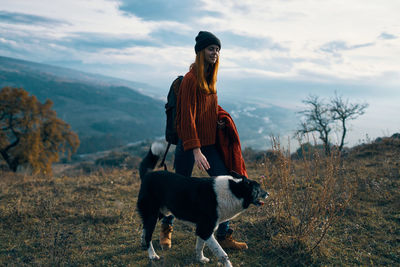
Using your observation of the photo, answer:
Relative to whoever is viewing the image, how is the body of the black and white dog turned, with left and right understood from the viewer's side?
facing to the right of the viewer

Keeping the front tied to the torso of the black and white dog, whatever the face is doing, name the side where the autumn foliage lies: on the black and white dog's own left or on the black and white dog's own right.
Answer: on the black and white dog's own left

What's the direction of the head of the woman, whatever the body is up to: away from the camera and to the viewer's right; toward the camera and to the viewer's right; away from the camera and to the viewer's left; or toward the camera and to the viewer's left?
toward the camera and to the viewer's right

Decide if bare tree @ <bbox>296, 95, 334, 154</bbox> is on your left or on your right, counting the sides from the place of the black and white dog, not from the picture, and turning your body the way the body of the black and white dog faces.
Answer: on your left

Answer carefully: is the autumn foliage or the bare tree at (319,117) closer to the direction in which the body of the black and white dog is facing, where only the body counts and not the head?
the bare tree
